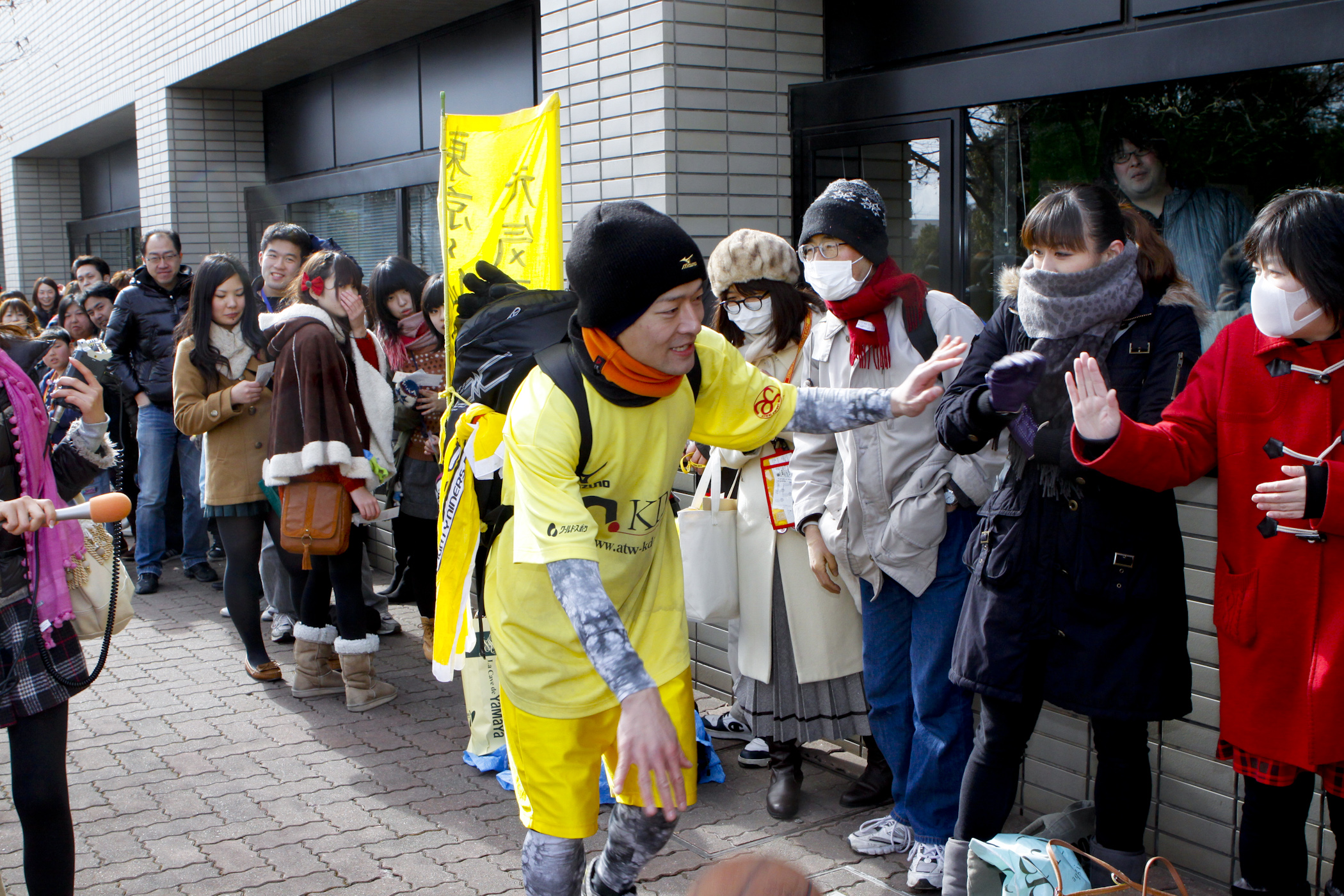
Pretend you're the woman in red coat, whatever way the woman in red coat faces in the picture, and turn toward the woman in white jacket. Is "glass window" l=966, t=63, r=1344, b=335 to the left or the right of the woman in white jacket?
right

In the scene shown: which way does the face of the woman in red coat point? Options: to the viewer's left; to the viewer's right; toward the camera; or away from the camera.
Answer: to the viewer's left

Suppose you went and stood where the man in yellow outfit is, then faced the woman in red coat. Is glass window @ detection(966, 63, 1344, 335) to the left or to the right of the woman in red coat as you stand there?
left

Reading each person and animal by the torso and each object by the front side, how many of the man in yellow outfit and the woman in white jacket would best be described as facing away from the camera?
0

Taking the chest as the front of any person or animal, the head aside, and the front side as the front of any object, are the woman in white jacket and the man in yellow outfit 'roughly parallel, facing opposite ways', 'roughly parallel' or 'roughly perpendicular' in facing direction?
roughly perpendicular

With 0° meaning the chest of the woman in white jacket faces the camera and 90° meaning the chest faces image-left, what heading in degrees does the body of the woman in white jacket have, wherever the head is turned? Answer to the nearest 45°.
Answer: approximately 45°

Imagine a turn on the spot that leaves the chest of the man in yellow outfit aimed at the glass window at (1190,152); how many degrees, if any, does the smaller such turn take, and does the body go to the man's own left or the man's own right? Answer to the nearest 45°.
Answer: approximately 90° to the man's own left

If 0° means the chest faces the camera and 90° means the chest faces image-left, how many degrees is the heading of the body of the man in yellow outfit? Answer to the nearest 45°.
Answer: approximately 315°
